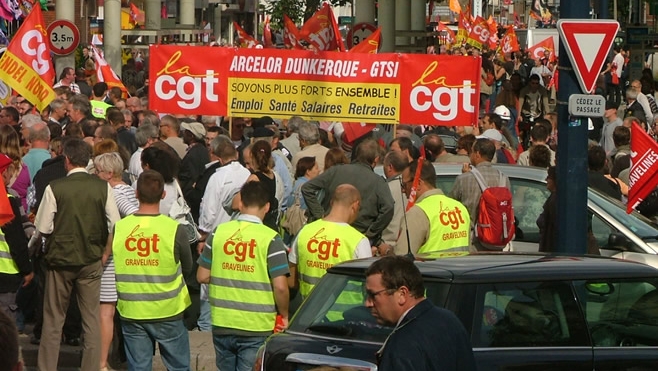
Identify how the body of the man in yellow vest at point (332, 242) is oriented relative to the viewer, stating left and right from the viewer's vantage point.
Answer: facing away from the viewer and to the right of the viewer

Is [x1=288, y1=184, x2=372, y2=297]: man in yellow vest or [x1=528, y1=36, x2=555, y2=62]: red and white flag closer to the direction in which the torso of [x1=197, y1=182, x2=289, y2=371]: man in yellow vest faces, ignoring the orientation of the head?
the red and white flag

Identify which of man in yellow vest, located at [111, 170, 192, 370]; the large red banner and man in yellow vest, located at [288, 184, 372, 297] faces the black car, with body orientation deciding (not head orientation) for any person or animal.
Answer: the large red banner

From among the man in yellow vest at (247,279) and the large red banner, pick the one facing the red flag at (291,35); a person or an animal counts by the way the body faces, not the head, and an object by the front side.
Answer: the man in yellow vest

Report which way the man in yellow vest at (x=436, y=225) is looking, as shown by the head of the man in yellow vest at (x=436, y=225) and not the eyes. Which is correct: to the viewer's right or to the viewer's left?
to the viewer's left

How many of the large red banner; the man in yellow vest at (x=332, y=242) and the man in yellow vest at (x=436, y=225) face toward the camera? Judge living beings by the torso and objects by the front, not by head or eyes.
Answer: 1

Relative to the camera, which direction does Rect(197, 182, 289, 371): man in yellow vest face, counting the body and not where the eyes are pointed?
away from the camera

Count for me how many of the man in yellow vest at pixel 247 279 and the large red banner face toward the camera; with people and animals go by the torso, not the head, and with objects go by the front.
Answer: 1

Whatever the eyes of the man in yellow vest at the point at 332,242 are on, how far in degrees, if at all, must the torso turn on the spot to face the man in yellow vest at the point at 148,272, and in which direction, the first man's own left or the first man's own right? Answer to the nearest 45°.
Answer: approximately 135° to the first man's own left

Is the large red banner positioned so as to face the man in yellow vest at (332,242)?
yes

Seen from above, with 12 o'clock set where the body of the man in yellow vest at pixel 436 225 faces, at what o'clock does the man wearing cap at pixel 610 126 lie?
The man wearing cap is roughly at 2 o'clock from the man in yellow vest.

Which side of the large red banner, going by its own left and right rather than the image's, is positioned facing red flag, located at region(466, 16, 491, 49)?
back

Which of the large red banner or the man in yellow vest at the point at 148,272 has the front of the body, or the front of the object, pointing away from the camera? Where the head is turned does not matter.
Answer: the man in yellow vest

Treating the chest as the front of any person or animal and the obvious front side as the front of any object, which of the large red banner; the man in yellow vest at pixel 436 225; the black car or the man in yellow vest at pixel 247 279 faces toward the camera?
the large red banner

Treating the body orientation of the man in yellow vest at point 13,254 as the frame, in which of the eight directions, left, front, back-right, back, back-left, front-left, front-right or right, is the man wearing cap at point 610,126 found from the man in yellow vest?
front-right
